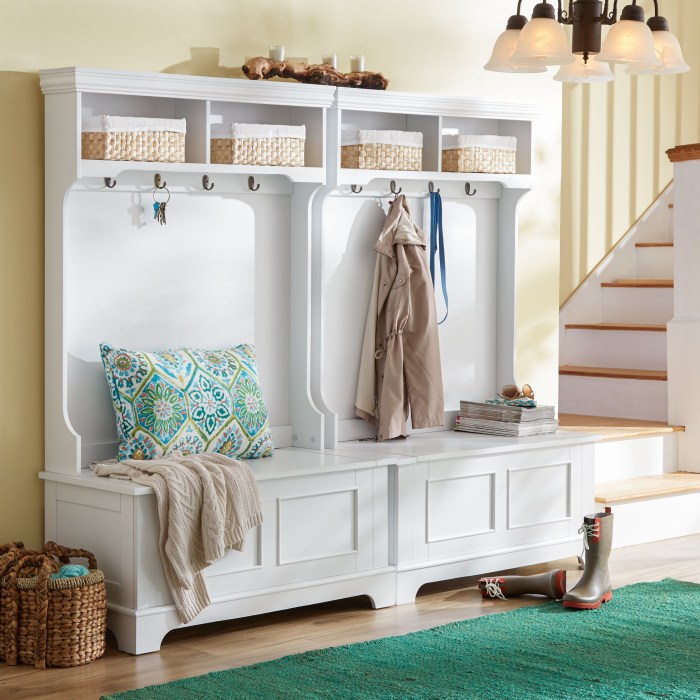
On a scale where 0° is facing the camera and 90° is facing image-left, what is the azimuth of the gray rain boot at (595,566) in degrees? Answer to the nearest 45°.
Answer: approximately 45°

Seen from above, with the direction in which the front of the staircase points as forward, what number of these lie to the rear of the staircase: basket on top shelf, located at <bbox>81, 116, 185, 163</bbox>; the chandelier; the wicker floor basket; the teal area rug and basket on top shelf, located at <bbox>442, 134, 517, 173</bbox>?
0

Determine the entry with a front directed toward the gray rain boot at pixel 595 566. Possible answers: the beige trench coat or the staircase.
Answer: the staircase

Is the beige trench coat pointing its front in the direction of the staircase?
no

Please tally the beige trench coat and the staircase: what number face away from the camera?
0

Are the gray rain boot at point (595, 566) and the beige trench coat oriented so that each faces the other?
no

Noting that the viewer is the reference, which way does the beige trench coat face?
facing the viewer and to the left of the viewer

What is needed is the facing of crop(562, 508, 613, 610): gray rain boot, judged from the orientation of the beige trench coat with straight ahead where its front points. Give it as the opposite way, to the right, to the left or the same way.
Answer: the same way

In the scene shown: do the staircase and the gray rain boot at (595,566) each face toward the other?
no

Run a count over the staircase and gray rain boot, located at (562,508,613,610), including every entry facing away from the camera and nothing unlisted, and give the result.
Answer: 0

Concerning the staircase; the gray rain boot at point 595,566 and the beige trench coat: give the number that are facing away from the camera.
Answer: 0

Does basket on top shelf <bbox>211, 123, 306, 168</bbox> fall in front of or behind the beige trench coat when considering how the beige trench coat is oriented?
in front

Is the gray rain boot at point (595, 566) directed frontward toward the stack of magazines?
no

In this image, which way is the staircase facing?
toward the camera

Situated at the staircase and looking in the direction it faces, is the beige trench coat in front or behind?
in front
